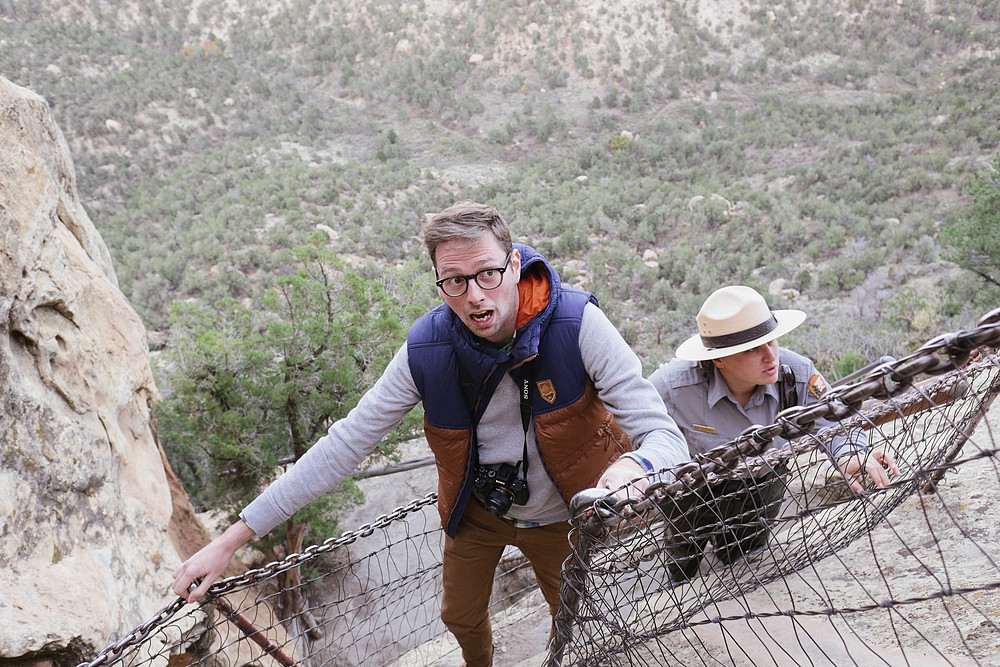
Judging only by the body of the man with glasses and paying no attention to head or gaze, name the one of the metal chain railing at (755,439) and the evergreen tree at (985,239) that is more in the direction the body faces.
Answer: the metal chain railing

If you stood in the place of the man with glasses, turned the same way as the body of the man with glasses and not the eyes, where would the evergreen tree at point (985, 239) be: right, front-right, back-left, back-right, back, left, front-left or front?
back-left

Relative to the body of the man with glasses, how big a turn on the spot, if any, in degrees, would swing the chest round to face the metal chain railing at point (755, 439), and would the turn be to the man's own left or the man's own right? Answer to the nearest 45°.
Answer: approximately 45° to the man's own left

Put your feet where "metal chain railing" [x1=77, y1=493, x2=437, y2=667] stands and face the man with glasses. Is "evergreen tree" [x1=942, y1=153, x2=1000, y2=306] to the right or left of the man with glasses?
left

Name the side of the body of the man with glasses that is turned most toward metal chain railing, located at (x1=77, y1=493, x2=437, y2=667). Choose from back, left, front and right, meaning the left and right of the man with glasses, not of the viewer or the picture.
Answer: right

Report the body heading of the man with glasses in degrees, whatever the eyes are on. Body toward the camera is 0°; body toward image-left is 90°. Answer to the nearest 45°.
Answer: approximately 0°
